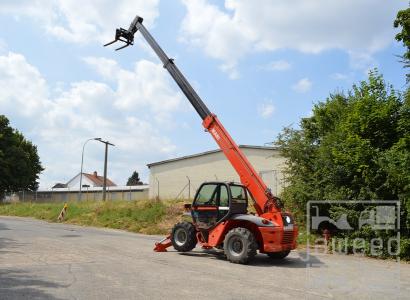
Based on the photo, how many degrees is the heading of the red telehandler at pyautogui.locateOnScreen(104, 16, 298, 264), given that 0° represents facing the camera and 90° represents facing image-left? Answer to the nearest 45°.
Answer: approximately 135°
